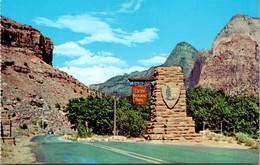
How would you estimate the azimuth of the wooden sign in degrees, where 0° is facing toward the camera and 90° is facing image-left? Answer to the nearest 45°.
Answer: approximately 0°

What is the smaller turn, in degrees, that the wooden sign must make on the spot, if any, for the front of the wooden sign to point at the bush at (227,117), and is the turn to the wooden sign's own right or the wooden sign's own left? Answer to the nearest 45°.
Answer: approximately 135° to the wooden sign's own left
